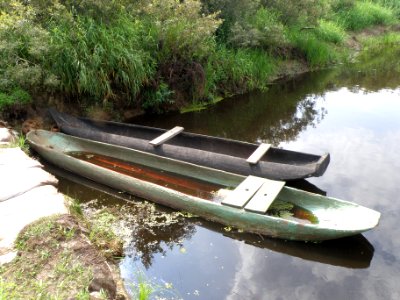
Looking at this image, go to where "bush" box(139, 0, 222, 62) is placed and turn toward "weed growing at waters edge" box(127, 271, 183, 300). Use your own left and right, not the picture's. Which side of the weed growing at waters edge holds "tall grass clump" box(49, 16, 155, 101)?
right

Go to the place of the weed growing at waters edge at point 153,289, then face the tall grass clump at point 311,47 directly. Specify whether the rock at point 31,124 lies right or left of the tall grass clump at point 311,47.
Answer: left

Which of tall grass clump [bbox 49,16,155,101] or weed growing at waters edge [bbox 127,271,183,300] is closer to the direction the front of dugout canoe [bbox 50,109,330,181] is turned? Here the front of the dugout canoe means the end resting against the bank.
the tall grass clump

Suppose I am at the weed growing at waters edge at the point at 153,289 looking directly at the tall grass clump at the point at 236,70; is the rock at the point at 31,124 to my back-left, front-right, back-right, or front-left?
front-left

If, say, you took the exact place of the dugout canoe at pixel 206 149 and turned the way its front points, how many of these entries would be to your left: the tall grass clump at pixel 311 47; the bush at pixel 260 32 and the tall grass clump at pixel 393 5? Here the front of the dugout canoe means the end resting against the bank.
0

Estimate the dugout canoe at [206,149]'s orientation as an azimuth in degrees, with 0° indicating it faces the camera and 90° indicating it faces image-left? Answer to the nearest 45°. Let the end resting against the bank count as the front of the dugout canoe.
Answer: approximately 135°
